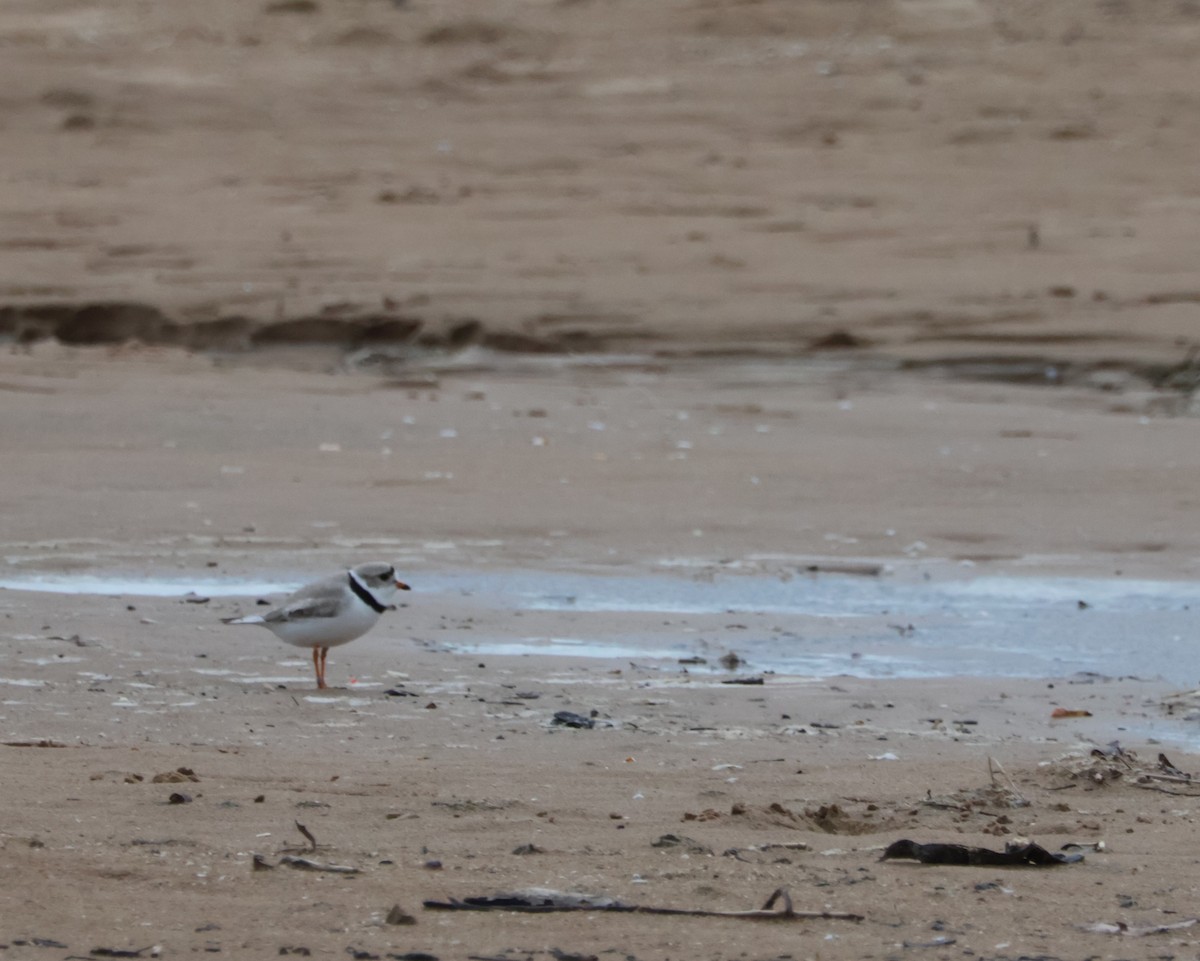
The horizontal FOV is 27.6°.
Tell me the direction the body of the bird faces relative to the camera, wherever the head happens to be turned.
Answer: to the viewer's right

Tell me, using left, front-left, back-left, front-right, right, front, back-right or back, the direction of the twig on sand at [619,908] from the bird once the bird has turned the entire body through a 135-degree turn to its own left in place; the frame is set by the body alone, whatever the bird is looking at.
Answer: back-left

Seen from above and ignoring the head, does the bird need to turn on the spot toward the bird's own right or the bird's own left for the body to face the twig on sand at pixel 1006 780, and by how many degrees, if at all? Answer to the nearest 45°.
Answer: approximately 45° to the bird's own right
